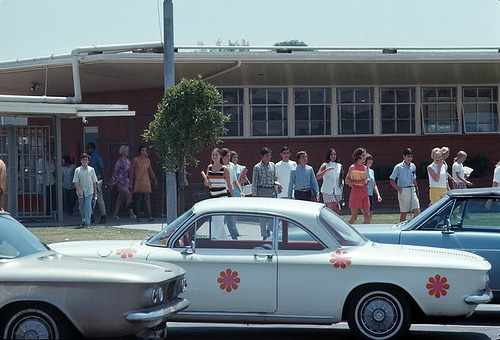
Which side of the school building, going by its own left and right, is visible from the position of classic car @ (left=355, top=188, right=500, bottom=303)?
front

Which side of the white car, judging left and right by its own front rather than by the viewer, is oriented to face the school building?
right

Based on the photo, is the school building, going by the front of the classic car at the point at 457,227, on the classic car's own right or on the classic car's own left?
on the classic car's own right

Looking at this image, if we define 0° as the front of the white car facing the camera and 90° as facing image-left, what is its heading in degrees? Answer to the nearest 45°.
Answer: approximately 90°

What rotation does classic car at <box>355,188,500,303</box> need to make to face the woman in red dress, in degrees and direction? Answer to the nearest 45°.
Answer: approximately 90° to its right

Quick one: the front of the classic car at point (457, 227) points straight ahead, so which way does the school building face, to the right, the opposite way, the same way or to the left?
to the left

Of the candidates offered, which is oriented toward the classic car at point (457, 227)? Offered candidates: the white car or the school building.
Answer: the school building

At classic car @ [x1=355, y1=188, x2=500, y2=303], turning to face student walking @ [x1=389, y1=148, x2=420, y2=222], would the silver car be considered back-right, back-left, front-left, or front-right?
back-left

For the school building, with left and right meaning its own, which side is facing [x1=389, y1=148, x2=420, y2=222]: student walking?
front

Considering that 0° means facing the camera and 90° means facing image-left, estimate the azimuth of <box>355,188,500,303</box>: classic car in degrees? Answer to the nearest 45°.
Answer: approximately 90°

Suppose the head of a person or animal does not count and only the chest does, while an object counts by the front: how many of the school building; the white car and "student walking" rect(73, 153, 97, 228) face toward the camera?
2

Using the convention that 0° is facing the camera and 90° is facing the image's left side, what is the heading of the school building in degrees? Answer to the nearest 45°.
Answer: approximately 0°

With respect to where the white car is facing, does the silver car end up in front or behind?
in front

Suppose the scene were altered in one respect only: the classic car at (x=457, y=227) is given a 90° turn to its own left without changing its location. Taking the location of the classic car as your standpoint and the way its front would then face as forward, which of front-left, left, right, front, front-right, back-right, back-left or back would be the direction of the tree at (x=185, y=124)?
back-right

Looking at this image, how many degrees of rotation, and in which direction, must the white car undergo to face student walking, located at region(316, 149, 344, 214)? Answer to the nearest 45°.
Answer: approximately 90° to its right
